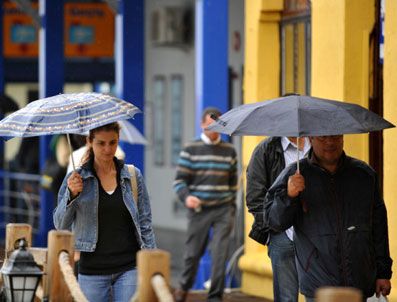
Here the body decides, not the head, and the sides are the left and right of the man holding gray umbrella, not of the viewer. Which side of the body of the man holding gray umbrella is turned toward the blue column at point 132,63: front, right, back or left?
back

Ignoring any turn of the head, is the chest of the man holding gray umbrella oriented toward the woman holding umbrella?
no

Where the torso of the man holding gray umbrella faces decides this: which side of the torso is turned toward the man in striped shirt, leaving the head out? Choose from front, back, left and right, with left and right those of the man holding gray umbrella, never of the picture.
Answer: back

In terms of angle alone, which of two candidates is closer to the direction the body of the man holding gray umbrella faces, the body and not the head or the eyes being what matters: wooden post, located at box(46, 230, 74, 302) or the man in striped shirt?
the wooden post

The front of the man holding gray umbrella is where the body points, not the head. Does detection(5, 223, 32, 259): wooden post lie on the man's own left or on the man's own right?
on the man's own right

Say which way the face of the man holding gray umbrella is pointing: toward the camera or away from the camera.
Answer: toward the camera

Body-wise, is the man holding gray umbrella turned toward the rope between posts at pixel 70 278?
no

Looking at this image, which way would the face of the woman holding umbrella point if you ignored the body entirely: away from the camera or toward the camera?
toward the camera

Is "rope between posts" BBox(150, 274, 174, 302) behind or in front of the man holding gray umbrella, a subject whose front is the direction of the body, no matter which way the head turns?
in front

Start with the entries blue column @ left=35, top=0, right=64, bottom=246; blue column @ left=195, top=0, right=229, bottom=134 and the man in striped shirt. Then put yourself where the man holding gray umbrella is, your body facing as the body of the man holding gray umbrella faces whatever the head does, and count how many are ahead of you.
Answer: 0

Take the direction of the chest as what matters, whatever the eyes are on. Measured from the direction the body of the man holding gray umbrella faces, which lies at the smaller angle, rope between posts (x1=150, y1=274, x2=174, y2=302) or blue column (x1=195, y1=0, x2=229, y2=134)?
the rope between posts

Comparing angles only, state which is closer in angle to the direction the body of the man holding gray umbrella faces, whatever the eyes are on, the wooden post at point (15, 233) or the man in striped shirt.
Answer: the wooden post

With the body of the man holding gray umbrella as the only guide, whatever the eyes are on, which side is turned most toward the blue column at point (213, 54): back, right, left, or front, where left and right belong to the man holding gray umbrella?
back

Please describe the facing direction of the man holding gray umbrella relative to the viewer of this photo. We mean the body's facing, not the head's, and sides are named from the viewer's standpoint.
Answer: facing the viewer

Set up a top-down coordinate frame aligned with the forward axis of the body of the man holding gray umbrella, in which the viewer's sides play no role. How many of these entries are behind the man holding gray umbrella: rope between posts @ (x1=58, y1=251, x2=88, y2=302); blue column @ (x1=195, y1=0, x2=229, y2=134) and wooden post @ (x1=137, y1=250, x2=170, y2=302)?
1

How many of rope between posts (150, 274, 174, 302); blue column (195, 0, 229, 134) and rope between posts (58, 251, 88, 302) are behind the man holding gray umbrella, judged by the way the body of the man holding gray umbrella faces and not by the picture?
1

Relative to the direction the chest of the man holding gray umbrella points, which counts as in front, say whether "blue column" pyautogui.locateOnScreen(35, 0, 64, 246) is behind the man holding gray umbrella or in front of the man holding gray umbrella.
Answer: behind

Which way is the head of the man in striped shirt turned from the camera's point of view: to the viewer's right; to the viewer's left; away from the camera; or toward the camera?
toward the camera

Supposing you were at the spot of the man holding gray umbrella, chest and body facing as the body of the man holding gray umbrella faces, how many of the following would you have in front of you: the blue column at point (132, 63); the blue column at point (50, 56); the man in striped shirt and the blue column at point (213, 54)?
0
